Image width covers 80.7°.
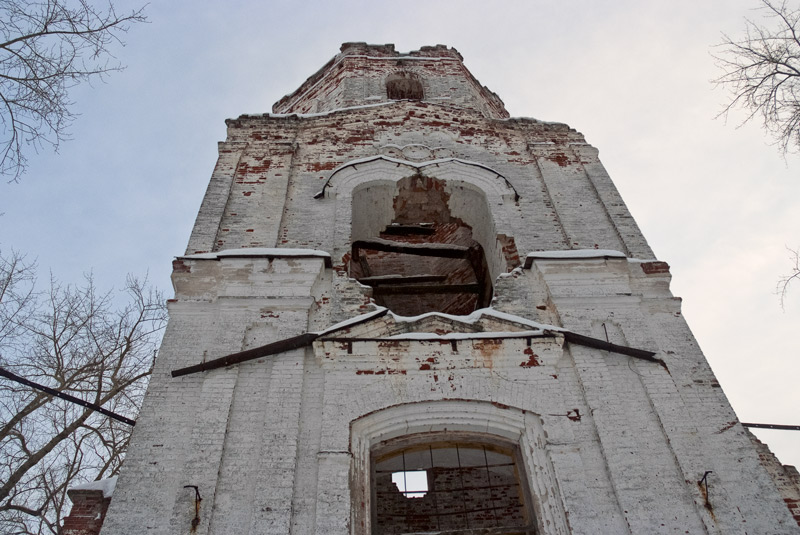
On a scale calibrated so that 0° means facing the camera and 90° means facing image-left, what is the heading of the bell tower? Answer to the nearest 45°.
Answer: approximately 0°

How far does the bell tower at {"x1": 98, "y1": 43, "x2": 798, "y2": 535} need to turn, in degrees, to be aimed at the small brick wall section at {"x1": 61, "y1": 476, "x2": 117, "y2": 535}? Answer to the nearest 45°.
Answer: approximately 90° to its right

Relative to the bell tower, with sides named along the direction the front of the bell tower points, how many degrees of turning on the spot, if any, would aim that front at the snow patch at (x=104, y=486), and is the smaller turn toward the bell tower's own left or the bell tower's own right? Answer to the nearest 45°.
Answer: approximately 90° to the bell tower's own right
